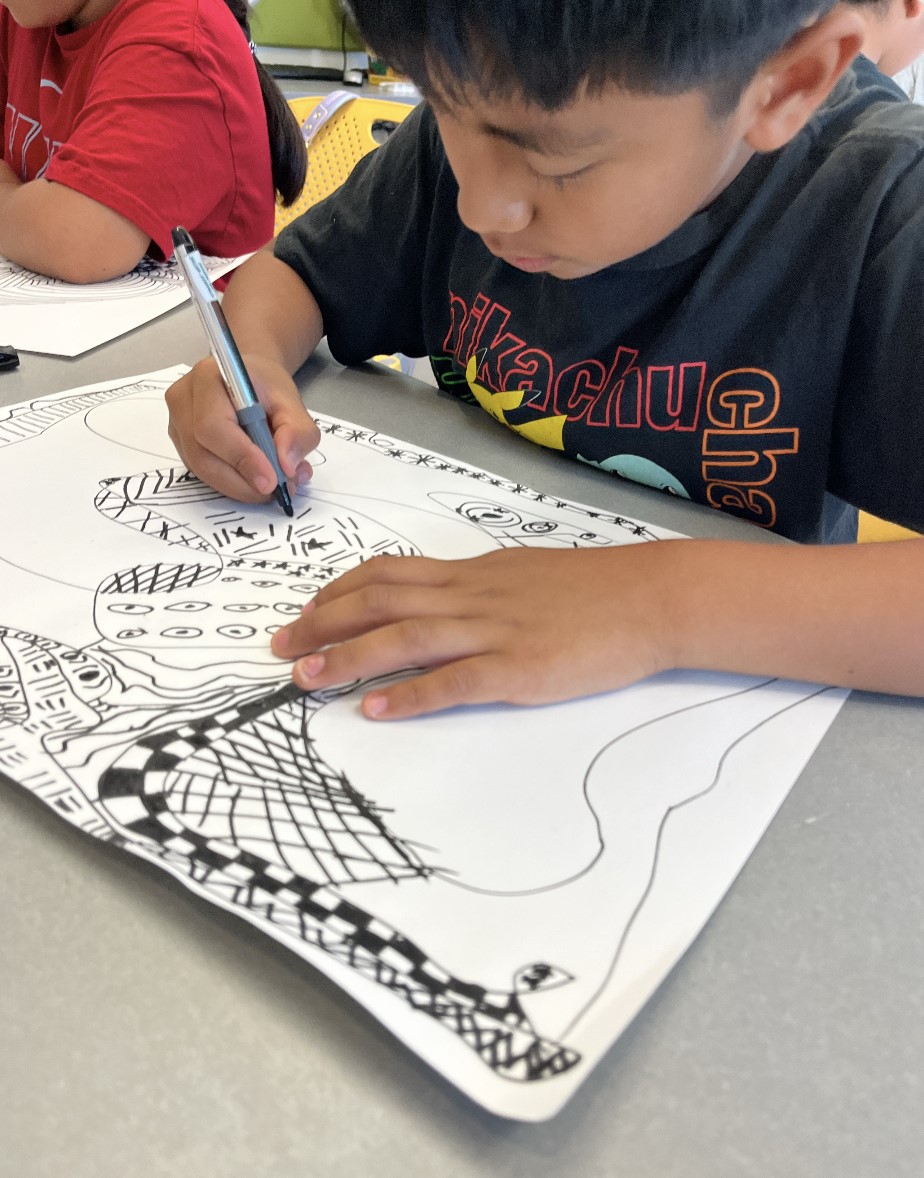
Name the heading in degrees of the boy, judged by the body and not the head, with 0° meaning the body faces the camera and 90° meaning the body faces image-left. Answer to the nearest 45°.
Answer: approximately 45°
